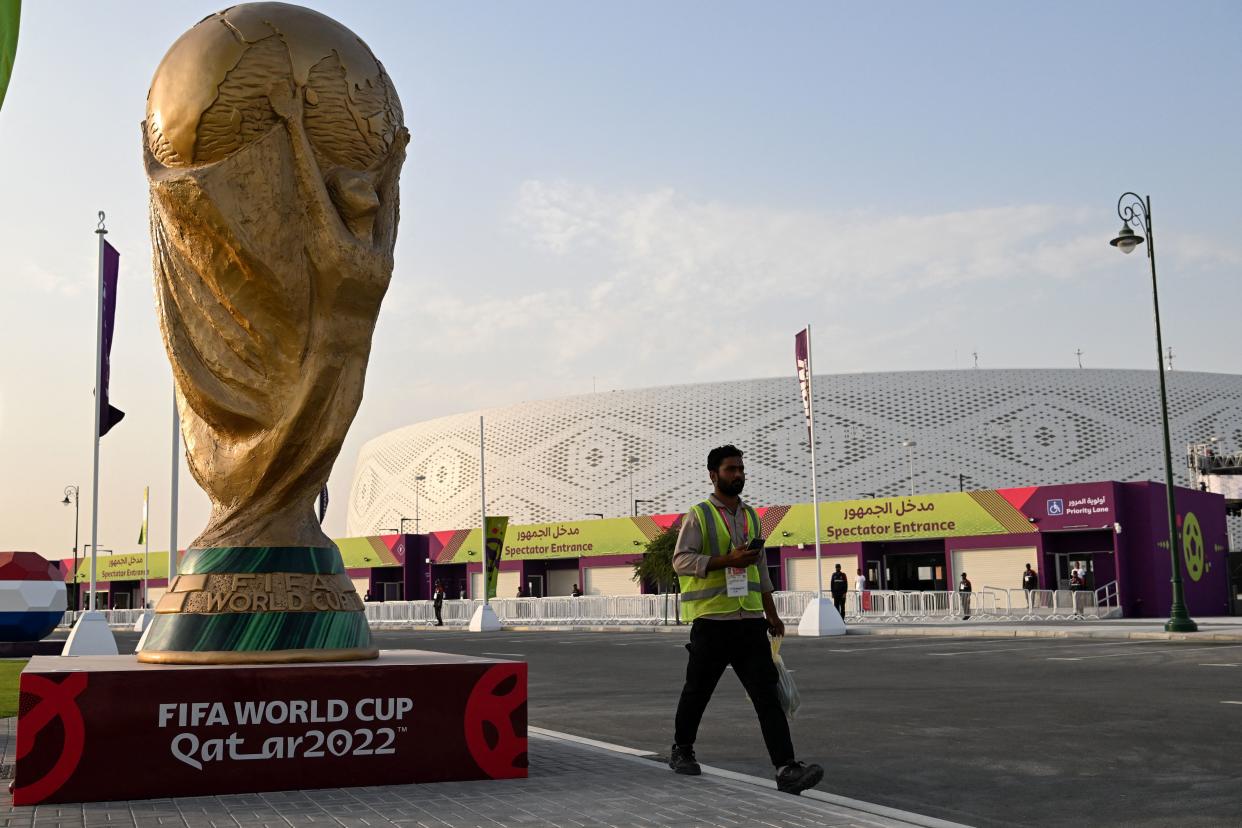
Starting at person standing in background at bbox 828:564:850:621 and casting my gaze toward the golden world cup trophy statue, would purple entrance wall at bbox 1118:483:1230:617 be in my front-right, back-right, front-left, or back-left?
back-left

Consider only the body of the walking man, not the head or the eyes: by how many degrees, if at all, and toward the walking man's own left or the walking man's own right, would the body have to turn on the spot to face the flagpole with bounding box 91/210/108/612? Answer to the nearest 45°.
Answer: approximately 180°

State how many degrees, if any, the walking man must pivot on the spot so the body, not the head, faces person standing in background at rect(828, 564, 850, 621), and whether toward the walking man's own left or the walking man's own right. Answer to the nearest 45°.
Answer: approximately 135° to the walking man's own left

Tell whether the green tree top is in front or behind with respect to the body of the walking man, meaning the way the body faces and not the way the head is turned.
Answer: behind

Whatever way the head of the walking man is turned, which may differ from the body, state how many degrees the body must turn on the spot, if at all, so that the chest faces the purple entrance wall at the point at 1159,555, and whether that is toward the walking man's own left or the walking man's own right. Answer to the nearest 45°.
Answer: approximately 135° to the walking man's own left

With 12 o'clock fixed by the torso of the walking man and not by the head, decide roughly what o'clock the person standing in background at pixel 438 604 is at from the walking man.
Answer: The person standing in background is roughly at 7 o'clock from the walking man.

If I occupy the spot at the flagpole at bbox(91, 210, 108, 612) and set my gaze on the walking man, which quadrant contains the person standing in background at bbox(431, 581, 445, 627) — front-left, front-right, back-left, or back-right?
back-left

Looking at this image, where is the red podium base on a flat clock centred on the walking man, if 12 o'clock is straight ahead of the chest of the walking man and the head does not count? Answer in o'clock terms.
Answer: The red podium base is roughly at 4 o'clock from the walking man.

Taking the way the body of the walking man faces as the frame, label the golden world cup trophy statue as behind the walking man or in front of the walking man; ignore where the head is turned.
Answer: behind
